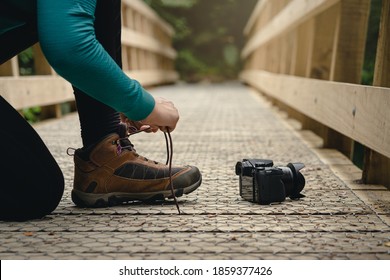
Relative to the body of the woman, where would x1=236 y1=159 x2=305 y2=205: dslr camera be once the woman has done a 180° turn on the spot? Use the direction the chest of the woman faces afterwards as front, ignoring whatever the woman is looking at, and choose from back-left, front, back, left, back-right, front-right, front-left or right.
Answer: back

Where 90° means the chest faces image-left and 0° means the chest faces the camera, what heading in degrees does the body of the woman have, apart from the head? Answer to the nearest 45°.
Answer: approximately 270°
